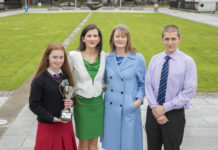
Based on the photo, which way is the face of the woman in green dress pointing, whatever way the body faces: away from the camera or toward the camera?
toward the camera

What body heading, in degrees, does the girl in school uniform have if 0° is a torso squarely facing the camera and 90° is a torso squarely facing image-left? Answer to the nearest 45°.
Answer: approximately 315°

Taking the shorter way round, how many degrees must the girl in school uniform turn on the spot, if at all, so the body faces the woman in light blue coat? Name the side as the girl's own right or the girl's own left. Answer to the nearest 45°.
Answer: approximately 45° to the girl's own left
